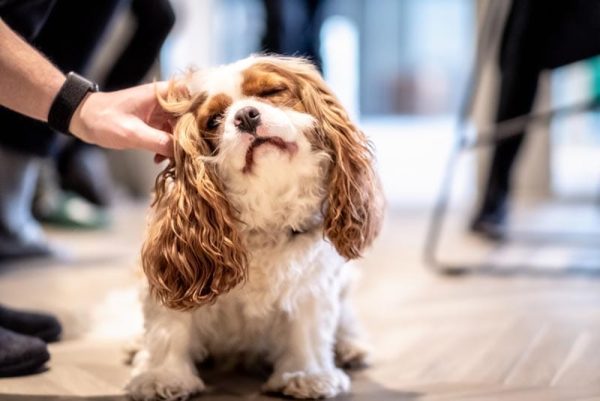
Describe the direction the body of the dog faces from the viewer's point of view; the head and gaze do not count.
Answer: toward the camera
